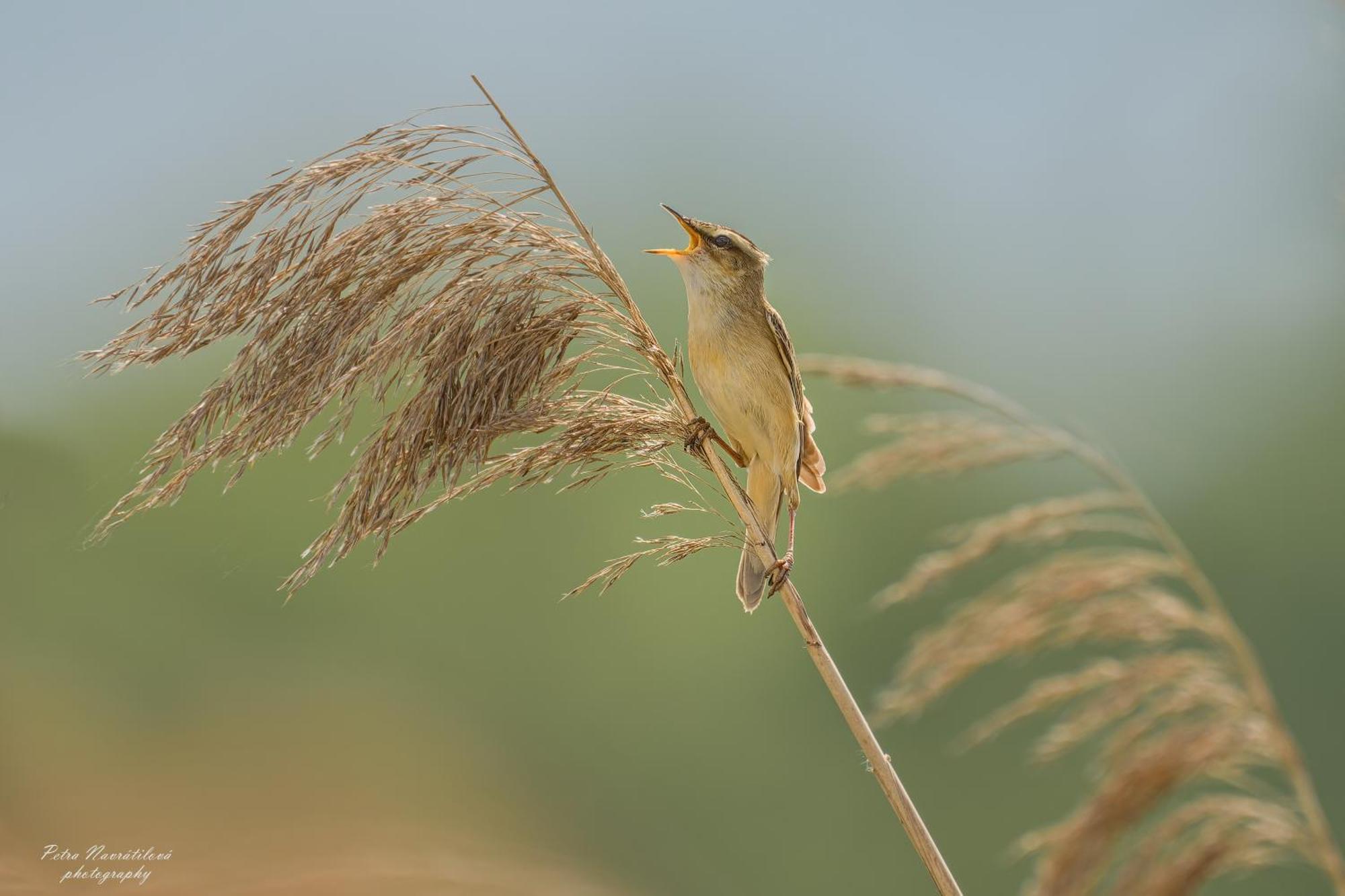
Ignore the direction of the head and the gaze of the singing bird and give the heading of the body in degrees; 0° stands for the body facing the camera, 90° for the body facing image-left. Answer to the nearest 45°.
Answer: approximately 45°

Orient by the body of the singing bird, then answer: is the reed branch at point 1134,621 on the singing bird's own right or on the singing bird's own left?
on the singing bird's own left
